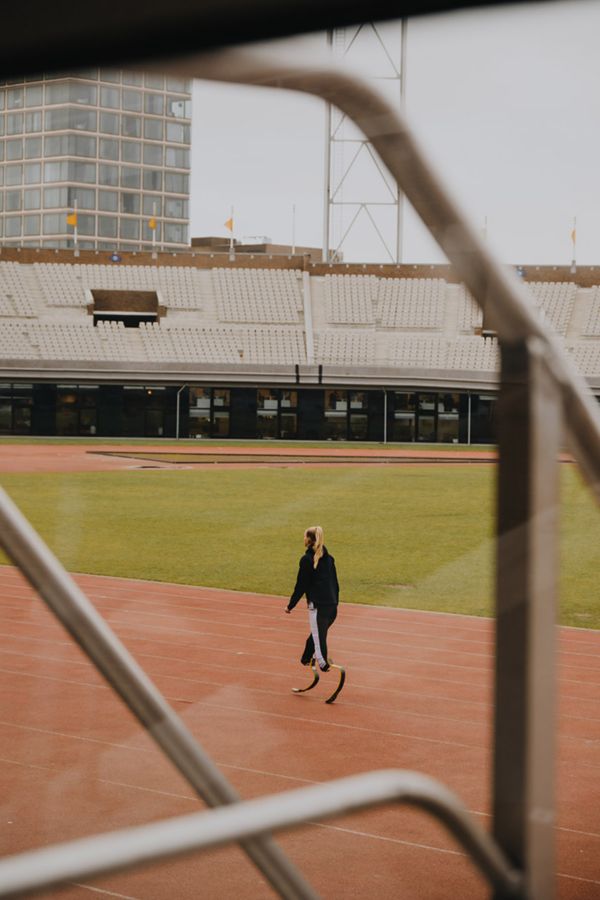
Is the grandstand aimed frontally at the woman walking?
yes

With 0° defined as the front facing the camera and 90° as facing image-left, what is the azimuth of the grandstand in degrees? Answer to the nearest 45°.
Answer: approximately 0°

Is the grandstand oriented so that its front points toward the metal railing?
yes
